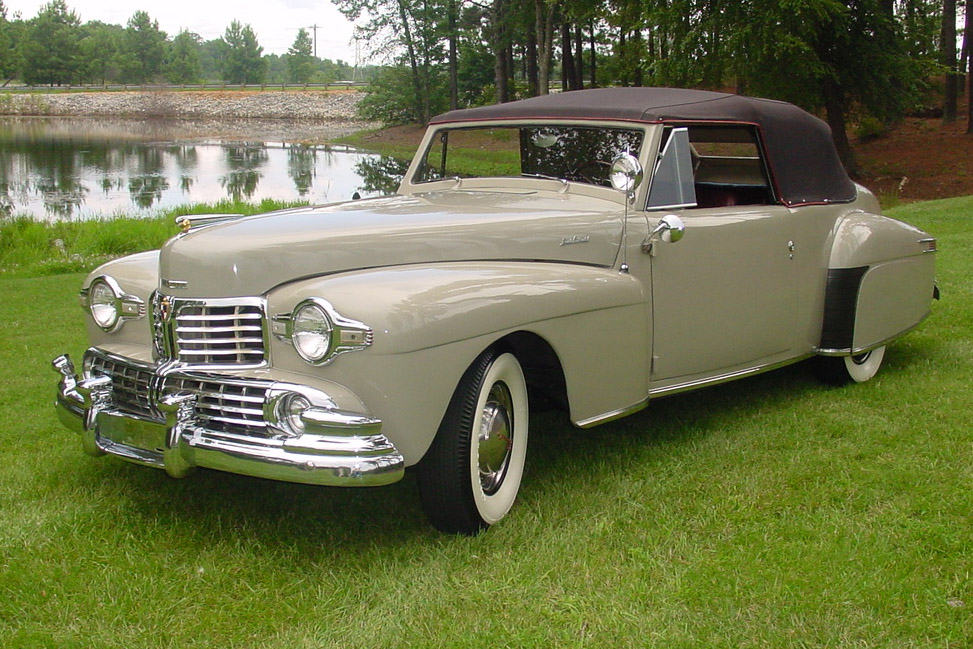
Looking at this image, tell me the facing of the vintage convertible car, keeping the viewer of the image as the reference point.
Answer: facing the viewer and to the left of the viewer
